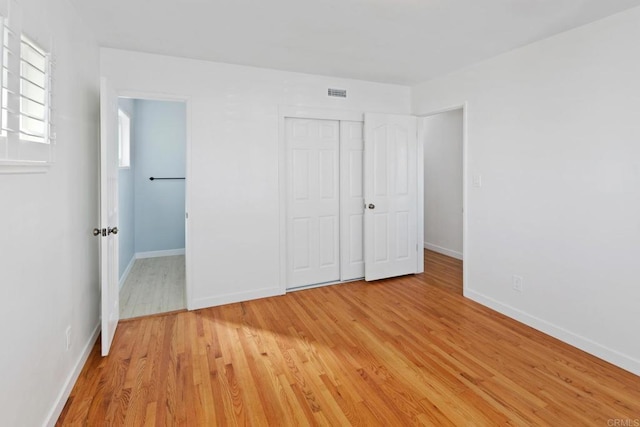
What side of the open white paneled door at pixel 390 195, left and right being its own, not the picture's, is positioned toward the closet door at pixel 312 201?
right

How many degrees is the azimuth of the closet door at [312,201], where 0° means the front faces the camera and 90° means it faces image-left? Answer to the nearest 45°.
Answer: approximately 315°

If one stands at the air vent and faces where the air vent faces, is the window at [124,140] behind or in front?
behind

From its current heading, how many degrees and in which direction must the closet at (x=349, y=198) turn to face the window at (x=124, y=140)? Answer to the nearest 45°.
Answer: approximately 135° to its right
